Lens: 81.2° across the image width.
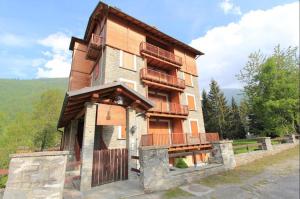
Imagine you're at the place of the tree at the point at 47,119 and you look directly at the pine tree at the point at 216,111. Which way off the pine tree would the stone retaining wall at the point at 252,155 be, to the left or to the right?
right

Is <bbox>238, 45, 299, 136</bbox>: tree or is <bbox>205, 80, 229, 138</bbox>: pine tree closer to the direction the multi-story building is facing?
the tree

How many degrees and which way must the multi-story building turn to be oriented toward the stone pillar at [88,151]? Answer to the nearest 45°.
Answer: approximately 45° to its right

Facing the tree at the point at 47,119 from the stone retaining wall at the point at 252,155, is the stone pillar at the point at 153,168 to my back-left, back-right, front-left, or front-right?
front-left

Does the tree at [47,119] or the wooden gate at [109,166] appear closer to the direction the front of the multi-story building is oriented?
the wooden gate

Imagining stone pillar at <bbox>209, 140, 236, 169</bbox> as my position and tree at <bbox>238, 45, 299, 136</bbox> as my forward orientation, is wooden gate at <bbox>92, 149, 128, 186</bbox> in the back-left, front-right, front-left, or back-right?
back-left

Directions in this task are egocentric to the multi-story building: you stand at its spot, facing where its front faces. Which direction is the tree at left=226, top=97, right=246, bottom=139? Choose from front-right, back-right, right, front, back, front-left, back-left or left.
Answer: left

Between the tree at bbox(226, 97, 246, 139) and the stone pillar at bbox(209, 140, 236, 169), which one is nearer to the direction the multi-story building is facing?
the stone pillar

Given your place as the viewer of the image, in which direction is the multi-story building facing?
facing the viewer and to the right of the viewer

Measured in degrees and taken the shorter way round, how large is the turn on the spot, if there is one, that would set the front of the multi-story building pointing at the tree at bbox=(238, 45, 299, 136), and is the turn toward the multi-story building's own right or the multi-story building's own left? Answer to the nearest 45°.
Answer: approximately 45° to the multi-story building's own left

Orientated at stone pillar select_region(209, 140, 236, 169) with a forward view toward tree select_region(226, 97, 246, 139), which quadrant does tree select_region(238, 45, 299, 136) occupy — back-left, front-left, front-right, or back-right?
front-right

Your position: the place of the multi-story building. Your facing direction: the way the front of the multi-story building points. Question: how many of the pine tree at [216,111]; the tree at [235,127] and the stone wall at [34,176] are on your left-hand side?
2

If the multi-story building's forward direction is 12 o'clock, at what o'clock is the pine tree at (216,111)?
The pine tree is roughly at 9 o'clock from the multi-story building.

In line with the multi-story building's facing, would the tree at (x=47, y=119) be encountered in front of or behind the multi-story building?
behind

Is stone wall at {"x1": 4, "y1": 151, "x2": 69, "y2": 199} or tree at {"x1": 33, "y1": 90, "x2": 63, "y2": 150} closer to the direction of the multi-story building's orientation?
the stone wall
